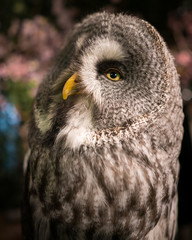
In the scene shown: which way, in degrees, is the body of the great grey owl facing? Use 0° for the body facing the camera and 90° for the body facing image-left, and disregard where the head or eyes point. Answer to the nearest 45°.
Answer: approximately 45°
